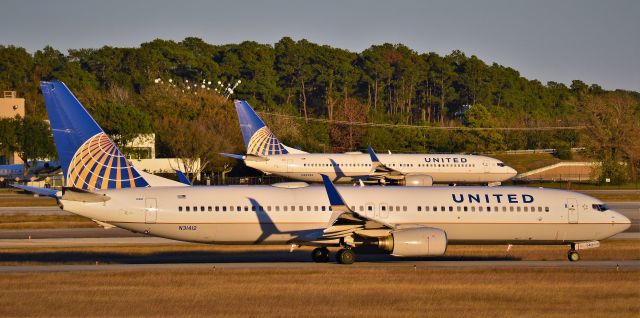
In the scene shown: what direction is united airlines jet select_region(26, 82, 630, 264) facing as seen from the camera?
to the viewer's right
